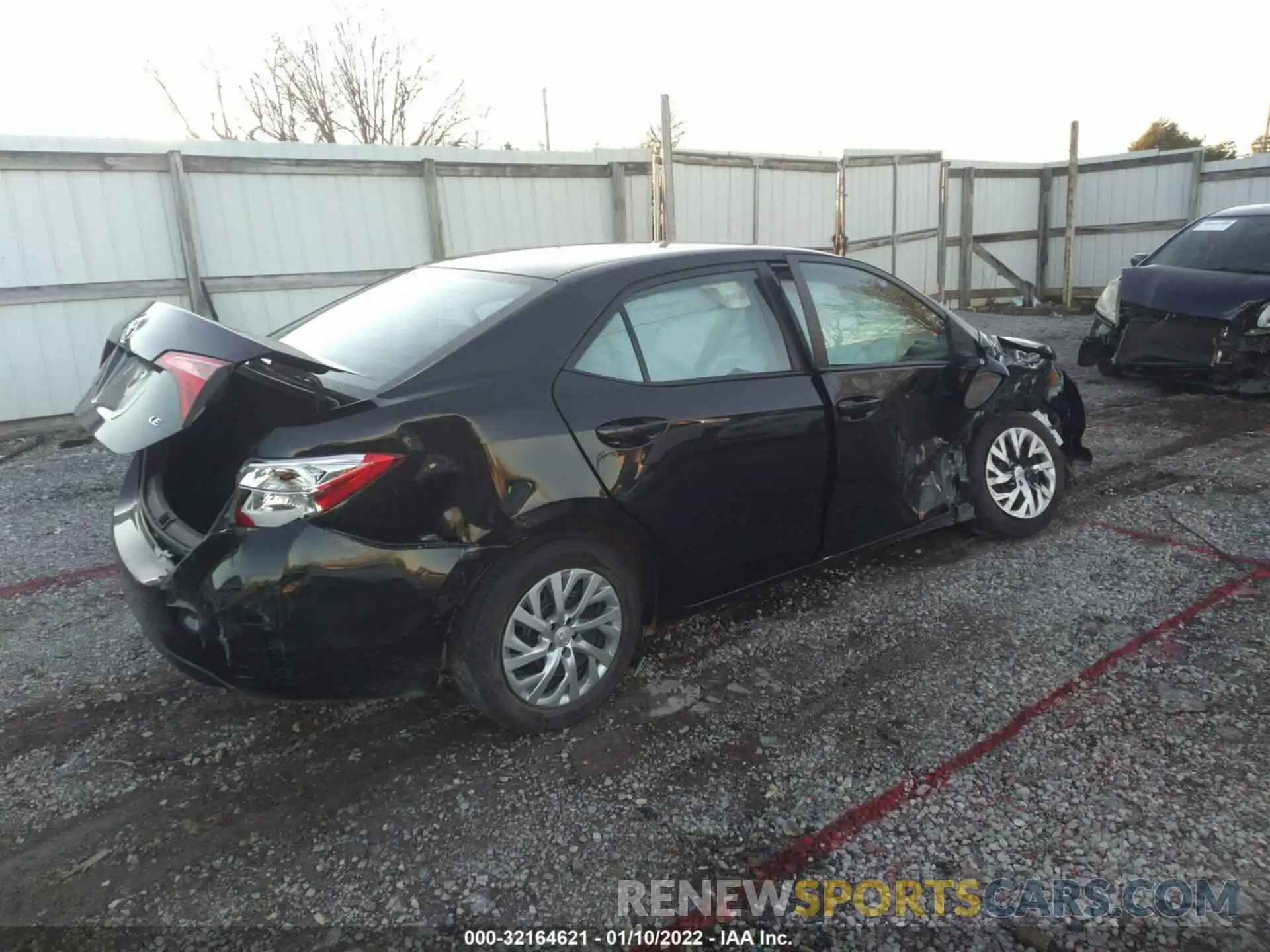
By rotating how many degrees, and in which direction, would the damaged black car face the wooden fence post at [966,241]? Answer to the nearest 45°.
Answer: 0° — it already faces it

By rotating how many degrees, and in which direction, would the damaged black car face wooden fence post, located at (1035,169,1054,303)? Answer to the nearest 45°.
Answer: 0° — it already faces it

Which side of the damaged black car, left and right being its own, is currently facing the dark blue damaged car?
front

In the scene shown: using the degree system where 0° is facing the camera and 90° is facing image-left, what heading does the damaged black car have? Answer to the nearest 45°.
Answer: approximately 225°
